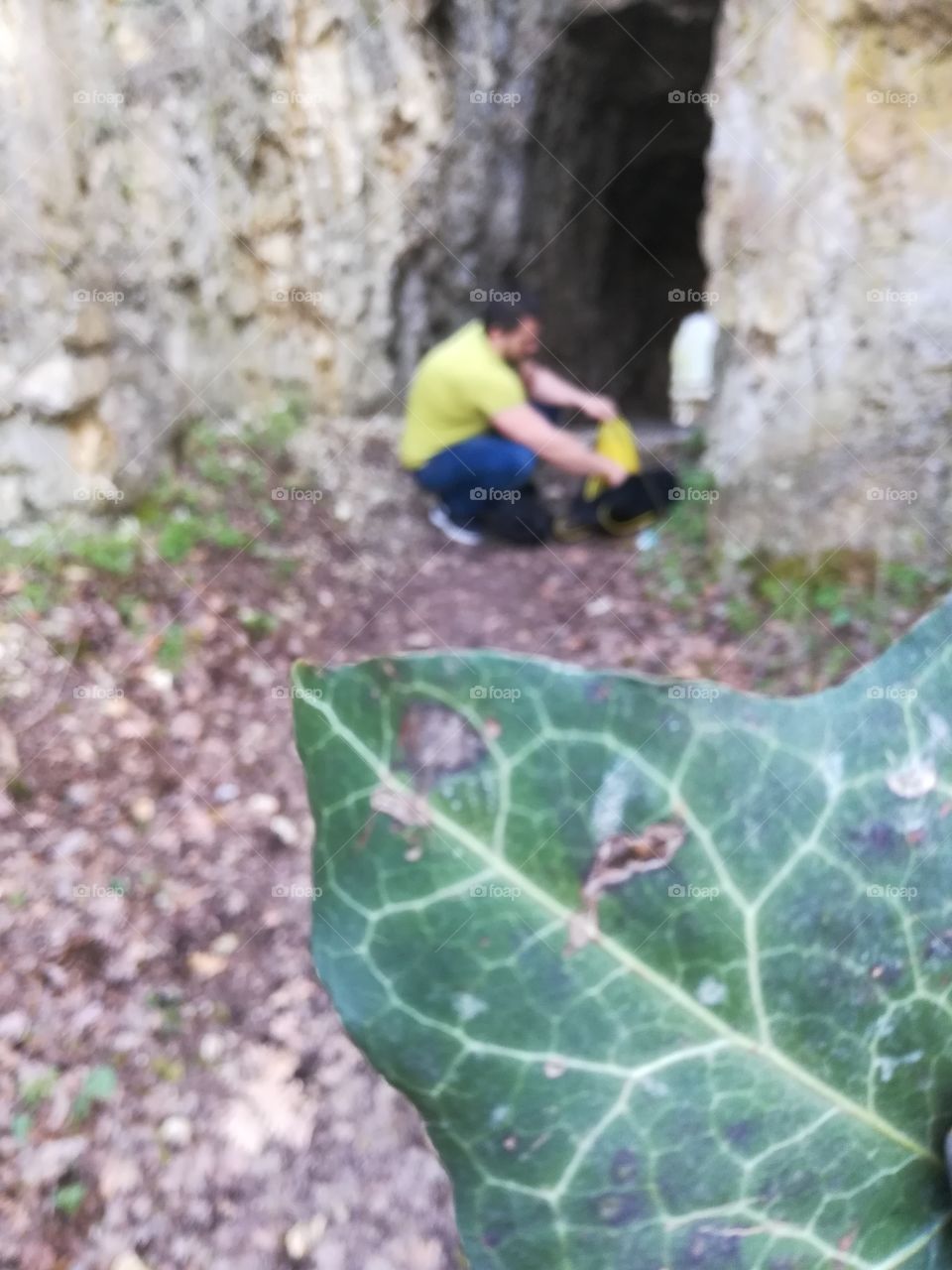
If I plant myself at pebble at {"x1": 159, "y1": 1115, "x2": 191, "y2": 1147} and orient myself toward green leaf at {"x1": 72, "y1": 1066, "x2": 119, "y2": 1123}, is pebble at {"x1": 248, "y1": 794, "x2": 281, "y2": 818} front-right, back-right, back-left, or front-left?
front-right

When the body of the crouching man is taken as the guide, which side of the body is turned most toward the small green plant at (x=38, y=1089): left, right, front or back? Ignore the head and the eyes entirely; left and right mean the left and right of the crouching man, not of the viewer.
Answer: right

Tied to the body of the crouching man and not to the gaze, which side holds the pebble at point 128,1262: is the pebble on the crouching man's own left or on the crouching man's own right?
on the crouching man's own right

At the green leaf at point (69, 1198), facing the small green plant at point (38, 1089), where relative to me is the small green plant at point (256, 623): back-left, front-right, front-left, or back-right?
front-right

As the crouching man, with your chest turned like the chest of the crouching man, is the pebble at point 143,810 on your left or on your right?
on your right

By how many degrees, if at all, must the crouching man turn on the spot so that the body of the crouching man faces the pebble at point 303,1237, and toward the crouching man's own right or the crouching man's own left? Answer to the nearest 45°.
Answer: approximately 90° to the crouching man's own right

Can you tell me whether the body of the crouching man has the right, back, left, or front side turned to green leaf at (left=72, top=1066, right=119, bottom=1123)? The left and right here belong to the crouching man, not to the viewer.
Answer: right

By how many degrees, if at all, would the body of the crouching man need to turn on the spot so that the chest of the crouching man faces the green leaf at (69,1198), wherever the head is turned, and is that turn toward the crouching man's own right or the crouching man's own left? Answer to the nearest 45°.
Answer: approximately 90° to the crouching man's own right

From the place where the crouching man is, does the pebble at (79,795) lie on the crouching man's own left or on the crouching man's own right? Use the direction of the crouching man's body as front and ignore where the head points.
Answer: on the crouching man's own right

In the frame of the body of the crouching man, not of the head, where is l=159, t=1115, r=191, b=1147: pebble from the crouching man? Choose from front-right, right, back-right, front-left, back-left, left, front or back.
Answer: right

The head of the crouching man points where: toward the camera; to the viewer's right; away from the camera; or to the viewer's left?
to the viewer's right

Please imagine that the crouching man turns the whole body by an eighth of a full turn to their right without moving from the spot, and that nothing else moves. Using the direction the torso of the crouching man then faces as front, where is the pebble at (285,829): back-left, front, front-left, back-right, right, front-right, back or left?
front-right

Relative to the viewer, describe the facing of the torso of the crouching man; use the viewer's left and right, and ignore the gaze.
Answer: facing to the right of the viewer

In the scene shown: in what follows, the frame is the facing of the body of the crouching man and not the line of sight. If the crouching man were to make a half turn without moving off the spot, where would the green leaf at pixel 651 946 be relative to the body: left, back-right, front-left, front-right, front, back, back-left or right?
left
